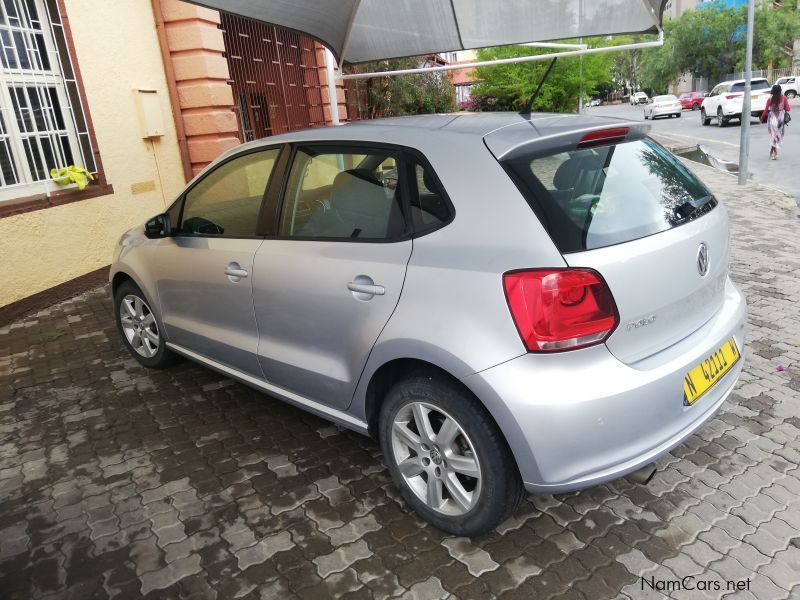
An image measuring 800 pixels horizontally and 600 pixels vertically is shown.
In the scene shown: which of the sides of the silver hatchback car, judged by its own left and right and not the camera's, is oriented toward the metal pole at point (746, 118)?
right

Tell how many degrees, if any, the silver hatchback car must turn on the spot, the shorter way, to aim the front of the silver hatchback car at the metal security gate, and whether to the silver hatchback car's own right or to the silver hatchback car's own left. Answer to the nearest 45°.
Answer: approximately 45° to the silver hatchback car's own right

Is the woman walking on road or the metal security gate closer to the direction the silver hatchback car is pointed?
the metal security gate

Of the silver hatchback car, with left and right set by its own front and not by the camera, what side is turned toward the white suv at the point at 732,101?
right

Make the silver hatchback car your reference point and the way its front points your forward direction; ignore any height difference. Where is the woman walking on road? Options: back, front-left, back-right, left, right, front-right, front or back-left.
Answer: right

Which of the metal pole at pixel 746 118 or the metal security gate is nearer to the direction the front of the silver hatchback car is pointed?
the metal security gate

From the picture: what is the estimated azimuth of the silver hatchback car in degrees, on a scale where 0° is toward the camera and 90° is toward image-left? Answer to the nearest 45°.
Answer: approximately 135°

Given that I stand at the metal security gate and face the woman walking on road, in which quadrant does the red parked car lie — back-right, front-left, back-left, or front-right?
front-left

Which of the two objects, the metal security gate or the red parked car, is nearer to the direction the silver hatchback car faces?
the metal security gate
